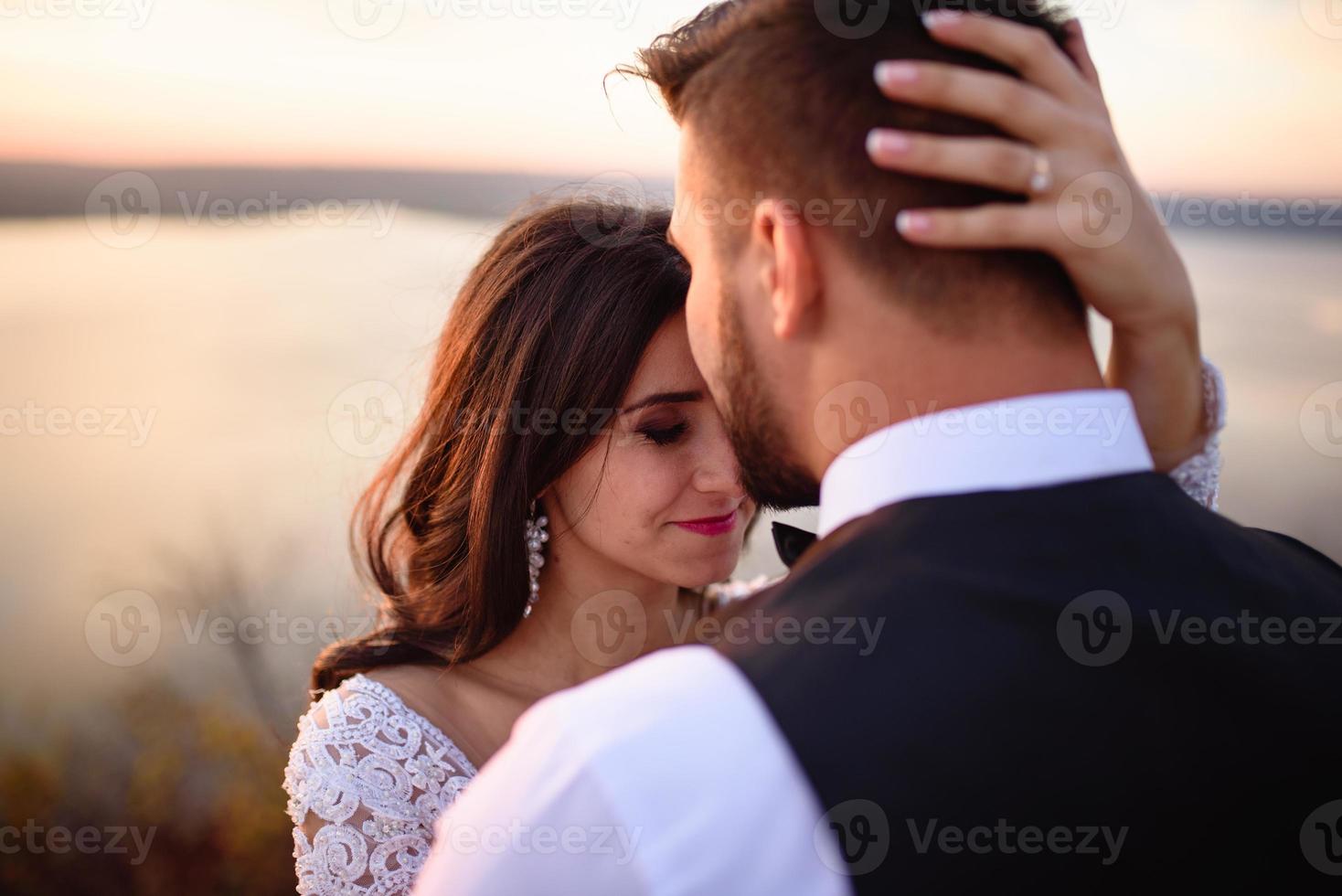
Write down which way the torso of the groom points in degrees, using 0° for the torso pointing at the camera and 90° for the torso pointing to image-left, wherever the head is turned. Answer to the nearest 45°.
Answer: approximately 135°

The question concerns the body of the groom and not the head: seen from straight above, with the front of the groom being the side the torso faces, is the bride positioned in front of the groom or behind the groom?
in front

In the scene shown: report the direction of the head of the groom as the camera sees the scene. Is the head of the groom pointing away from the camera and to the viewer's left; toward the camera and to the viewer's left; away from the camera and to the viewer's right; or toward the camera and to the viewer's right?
away from the camera and to the viewer's left

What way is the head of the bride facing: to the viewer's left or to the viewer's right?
to the viewer's right
